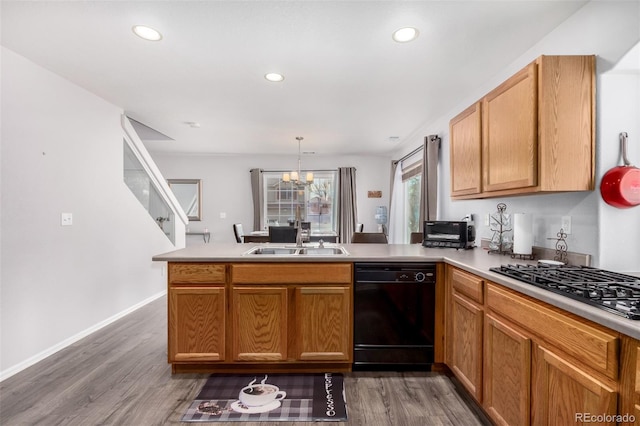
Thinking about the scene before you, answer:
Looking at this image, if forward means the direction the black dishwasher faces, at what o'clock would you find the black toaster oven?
The black toaster oven is roughly at 7 o'clock from the black dishwasher.

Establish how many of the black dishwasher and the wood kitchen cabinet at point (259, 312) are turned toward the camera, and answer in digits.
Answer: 2

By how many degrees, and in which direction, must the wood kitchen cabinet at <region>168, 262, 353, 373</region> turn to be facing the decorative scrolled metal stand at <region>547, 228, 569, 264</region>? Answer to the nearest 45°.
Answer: approximately 90° to its left

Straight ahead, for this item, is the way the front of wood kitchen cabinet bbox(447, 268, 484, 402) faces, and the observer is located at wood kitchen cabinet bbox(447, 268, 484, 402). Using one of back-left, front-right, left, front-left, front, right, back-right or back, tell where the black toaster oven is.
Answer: back-right

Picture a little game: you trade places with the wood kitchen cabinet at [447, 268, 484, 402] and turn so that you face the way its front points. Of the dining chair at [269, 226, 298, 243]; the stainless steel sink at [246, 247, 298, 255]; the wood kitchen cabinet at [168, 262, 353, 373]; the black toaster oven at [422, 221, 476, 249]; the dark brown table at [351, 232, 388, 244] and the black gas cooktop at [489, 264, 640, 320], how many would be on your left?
1

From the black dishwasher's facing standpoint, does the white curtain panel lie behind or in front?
behind

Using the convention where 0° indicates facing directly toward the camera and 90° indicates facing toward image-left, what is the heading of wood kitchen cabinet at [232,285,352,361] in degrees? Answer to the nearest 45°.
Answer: approximately 0°

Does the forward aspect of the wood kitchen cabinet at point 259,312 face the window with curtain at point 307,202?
no

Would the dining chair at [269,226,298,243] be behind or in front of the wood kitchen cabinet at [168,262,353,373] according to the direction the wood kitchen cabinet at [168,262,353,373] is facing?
behind

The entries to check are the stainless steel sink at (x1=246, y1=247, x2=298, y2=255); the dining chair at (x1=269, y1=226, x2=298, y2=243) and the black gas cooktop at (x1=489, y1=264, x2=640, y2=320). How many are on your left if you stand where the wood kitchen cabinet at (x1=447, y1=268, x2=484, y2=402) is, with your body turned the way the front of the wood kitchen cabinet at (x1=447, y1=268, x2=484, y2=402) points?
1

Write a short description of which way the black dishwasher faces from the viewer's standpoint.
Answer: facing the viewer

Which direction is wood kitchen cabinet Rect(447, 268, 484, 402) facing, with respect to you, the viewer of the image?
facing the viewer and to the left of the viewer

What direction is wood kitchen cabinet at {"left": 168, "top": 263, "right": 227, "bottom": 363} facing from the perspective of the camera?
toward the camera

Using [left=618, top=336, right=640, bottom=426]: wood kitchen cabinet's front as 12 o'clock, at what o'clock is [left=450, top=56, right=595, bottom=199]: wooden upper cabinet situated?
The wooden upper cabinet is roughly at 4 o'clock from the wood kitchen cabinet.

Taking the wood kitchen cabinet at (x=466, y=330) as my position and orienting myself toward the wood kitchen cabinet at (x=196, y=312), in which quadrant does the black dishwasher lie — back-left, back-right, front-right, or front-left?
front-right

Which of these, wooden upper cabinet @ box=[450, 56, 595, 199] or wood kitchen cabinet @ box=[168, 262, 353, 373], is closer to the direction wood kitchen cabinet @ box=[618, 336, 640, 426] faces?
the wood kitchen cabinet

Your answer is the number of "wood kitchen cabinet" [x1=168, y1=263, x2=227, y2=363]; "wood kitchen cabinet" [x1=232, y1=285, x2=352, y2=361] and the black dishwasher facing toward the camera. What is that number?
3
